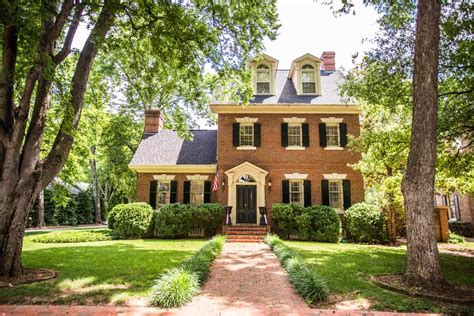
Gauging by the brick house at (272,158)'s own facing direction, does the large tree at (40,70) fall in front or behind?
in front

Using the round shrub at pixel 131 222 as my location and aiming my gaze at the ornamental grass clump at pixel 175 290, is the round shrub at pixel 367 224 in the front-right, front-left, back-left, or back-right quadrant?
front-left

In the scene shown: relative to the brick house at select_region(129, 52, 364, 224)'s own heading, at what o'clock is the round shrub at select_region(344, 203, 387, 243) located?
The round shrub is roughly at 10 o'clock from the brick house.

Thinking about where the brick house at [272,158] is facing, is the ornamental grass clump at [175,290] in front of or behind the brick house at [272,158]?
in front

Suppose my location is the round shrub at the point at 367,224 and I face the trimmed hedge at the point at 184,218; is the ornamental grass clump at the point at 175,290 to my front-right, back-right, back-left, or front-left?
front-left

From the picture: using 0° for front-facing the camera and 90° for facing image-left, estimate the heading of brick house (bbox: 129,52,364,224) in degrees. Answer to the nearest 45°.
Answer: approximately 0°

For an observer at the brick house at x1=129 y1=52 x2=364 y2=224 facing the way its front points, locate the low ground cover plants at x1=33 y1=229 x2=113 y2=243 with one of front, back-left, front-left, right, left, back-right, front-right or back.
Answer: right

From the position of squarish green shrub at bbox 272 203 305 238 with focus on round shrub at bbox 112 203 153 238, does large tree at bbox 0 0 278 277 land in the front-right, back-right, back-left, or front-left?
front-left

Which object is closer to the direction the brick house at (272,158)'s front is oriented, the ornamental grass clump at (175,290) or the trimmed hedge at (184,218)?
the ornamental grass clump

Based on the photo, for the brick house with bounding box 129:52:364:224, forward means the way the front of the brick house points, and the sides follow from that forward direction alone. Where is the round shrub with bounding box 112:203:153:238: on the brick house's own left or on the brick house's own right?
on the brick house's own right
